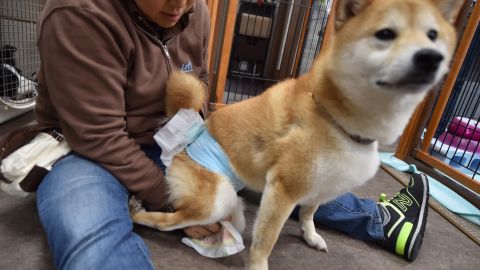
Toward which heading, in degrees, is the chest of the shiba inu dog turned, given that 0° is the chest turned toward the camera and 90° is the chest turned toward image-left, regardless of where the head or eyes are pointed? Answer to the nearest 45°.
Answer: approximately 315°

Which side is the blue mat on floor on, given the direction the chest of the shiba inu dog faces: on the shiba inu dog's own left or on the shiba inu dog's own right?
on the shiba inu dog's own left

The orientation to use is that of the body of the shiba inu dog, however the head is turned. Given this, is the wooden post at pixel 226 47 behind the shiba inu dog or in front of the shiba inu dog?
behind

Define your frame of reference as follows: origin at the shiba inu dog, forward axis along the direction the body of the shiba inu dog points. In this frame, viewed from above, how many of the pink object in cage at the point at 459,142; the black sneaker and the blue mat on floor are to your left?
3

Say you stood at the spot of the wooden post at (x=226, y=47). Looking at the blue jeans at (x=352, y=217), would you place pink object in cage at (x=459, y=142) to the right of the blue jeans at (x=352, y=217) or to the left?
left

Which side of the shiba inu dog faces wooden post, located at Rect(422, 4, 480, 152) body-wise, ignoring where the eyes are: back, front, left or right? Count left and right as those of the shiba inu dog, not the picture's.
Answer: left

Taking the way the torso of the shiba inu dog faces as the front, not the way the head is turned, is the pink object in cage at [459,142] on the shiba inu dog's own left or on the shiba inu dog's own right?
on the shiba inu dog's own left

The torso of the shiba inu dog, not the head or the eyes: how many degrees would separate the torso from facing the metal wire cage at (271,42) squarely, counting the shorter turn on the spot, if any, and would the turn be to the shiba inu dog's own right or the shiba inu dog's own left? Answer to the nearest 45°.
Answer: approximately 135° to the shiba inu dog's own left
